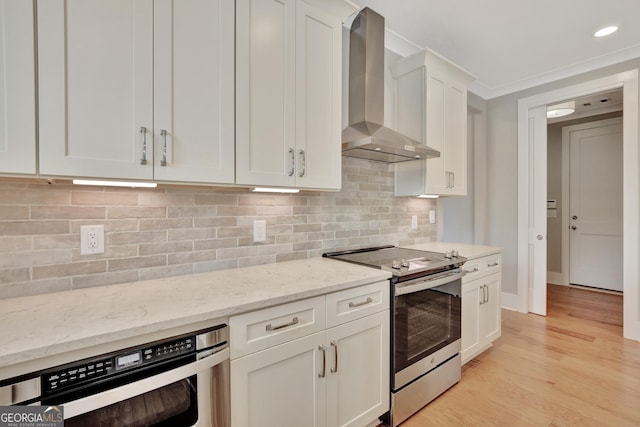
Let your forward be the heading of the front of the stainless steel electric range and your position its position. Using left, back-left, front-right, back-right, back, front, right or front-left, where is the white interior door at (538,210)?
left

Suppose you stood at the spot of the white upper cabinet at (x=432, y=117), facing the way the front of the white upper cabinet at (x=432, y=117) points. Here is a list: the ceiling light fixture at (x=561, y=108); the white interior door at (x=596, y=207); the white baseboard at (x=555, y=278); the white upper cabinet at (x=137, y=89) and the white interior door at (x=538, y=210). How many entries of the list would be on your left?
4

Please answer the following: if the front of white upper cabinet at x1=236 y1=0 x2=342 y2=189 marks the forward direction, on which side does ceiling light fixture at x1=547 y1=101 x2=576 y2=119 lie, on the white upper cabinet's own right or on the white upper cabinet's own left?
on the white upper cabinet's own left

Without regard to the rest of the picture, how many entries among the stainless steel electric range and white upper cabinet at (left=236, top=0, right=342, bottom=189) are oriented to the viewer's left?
0

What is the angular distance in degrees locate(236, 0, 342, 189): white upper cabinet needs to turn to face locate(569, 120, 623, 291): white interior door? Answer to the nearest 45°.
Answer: approximately 90° to its left

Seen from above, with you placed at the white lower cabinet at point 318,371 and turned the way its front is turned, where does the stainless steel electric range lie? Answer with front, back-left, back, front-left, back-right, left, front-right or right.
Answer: left

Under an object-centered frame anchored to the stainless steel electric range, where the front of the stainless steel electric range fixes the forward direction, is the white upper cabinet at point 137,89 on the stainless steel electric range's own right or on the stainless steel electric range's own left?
on the stainless steel electric range's own right

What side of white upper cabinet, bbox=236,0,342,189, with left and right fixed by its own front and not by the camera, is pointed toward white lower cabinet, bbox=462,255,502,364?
left

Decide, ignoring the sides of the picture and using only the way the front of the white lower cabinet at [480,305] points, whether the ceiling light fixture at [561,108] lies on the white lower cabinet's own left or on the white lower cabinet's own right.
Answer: on the white lower cabinet's own left

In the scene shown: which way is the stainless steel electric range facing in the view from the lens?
facing the viewer and to the right of the viewer

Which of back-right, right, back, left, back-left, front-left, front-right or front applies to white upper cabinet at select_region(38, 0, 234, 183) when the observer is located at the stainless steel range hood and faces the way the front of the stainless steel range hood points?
right

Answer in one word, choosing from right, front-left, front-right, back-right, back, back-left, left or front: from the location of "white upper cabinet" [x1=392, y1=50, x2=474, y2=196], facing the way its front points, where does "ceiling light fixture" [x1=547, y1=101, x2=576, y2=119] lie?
left

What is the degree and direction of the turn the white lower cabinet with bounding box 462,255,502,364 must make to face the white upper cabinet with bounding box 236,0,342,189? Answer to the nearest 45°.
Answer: approximately 90° to its right
